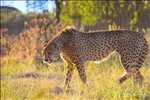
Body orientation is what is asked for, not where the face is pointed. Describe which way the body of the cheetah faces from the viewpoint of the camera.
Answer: to the viewer's left
